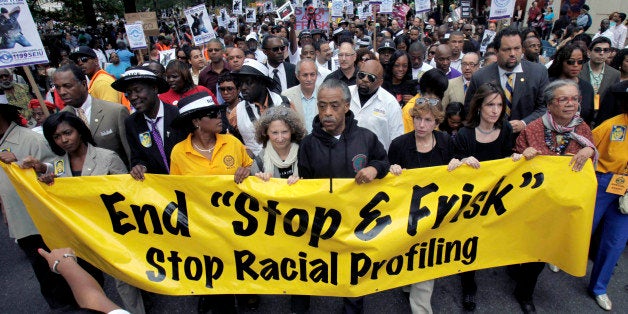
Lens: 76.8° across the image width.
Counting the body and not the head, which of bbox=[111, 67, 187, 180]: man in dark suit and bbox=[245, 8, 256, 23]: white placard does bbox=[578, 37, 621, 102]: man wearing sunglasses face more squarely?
the man in dark suit

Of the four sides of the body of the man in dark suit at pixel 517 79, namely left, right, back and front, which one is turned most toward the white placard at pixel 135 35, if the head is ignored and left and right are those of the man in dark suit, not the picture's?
right

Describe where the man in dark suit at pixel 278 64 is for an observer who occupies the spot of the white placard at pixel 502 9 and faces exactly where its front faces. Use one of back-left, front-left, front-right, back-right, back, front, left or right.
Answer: front-right

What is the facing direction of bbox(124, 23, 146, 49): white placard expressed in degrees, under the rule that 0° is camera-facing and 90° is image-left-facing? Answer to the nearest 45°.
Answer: approximately 0°

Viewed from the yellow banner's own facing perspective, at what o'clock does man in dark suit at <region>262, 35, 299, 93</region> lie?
The man in dark suit is roughly at 6 o'clock from the yellow banner.

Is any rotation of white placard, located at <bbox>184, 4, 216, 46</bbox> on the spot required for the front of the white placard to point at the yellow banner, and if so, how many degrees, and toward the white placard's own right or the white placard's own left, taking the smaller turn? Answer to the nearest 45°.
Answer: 0° — it already faces it

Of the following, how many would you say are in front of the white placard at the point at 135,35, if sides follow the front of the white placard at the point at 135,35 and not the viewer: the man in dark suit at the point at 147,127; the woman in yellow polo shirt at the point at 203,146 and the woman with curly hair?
3
